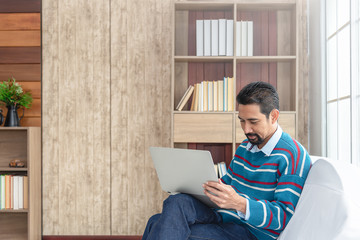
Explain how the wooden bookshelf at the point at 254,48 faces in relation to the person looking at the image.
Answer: facing the viewer

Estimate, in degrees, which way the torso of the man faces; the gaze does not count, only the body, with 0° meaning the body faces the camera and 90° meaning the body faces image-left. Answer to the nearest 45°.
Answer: approximately 45°

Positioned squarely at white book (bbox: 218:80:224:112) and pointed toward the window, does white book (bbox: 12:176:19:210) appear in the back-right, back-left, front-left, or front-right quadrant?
back-right

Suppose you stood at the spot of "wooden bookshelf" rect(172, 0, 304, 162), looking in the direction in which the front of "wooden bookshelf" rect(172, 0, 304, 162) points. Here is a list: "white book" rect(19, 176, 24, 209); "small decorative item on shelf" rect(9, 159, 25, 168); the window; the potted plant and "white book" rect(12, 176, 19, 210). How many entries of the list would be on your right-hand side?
4

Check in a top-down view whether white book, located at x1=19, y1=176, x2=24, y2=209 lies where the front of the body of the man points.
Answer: no

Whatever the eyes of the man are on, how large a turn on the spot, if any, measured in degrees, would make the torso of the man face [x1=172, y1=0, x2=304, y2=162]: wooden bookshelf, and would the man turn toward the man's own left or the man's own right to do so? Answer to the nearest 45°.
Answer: approximately 135° to the man's own right

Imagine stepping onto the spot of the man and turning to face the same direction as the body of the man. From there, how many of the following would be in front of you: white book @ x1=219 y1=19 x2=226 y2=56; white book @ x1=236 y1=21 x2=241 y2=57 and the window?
0

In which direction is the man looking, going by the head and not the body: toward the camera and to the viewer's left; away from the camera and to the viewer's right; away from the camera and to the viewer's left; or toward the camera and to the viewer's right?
toward the camera and to the viewer's left

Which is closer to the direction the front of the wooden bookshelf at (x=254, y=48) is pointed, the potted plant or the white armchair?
the white armchair

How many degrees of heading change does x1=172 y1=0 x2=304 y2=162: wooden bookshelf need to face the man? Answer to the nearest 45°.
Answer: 0° — it already faces them

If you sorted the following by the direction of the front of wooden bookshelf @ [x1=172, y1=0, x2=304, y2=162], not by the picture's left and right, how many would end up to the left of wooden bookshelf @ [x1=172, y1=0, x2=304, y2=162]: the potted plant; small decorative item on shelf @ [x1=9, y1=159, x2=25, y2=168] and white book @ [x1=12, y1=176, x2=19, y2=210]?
0

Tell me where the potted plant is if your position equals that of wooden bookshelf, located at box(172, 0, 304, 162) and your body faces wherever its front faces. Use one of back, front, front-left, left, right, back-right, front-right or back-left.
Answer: right

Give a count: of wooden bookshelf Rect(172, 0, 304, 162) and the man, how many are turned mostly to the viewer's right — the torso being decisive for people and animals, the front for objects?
0

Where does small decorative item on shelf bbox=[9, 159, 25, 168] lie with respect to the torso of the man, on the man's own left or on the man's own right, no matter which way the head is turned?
on the man's own right
